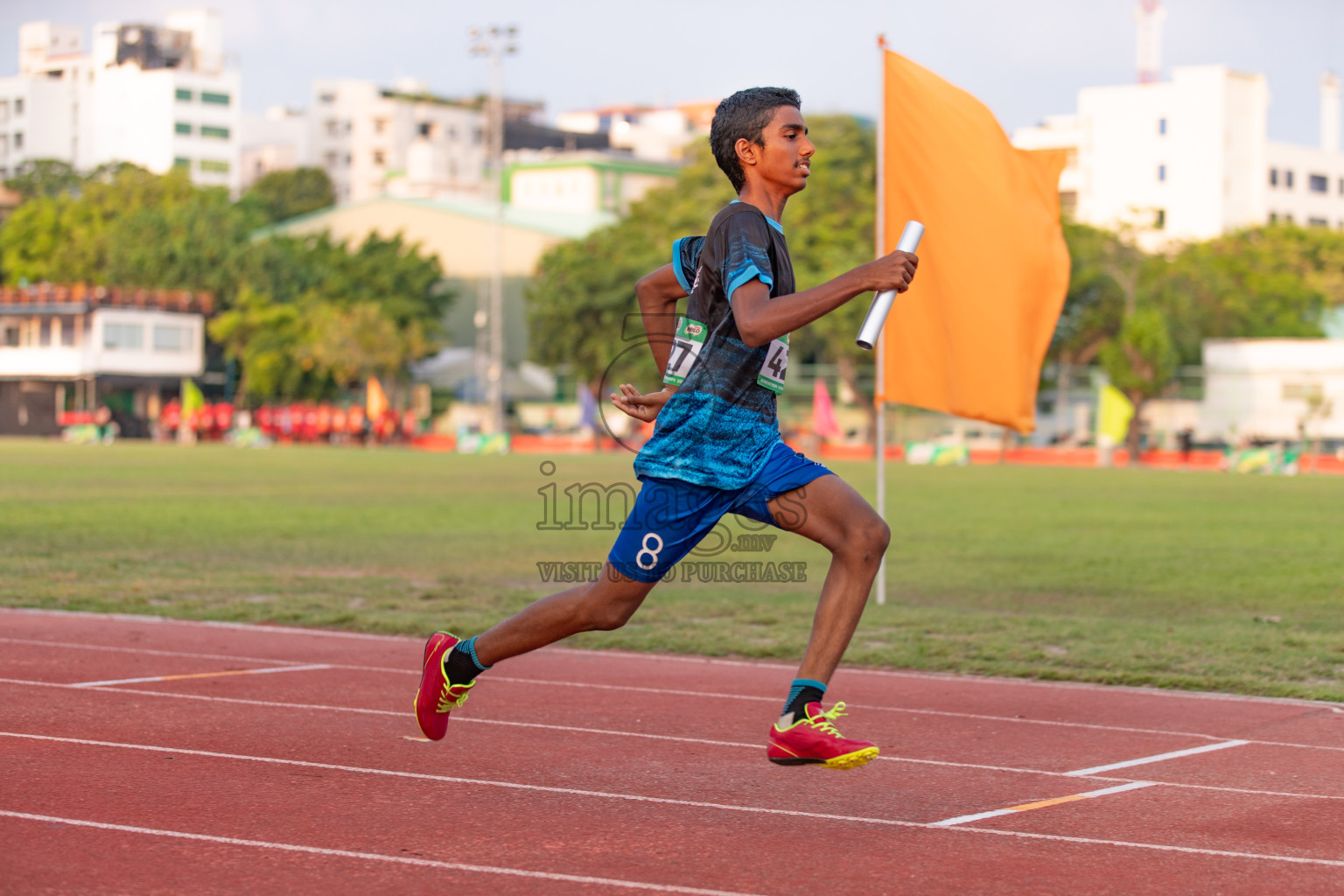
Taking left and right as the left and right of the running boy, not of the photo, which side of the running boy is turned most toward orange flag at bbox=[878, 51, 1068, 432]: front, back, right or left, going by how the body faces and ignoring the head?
left

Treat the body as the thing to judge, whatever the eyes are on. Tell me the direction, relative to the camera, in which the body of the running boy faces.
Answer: to the viewer's right

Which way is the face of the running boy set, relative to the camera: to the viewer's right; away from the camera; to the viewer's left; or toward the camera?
to the viewer's right

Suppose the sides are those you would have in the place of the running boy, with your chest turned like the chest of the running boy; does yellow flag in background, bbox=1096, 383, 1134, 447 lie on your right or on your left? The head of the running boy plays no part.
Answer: on your left
